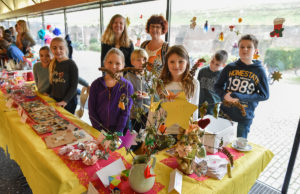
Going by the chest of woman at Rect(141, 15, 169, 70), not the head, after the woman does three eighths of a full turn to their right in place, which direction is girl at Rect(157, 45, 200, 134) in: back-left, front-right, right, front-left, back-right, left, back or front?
back-left

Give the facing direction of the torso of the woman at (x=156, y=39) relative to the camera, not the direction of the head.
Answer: toward the camera

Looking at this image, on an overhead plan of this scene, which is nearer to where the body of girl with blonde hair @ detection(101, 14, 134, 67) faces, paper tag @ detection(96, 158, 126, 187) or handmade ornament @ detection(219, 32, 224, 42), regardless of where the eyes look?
the paper tag

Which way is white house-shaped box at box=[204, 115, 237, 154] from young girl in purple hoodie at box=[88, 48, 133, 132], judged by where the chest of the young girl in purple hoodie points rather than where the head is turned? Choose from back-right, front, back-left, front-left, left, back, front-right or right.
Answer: front-left

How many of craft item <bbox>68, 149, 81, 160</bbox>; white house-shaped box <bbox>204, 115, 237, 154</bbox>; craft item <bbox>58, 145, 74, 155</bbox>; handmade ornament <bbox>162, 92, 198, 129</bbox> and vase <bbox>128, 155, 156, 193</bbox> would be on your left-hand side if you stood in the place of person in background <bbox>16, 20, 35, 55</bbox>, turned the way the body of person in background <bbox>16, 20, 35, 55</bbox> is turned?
5

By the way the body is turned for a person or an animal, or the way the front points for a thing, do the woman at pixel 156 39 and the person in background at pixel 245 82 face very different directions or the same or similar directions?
same or similar directions

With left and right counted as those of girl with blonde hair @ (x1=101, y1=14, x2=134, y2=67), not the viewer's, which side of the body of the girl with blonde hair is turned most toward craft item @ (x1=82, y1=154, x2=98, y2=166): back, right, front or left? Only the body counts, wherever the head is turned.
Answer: front

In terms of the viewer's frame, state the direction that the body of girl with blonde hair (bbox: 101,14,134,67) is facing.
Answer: toward the camera

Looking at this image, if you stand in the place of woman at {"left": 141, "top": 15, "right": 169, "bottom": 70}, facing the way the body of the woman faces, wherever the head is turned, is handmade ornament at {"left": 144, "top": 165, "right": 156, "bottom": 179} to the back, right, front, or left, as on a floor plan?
front

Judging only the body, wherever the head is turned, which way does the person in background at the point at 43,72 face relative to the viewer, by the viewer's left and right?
facing the viewer

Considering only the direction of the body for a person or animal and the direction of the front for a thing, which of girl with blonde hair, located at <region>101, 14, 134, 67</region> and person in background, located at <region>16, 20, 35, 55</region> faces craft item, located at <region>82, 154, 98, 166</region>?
the girl with blonde hair

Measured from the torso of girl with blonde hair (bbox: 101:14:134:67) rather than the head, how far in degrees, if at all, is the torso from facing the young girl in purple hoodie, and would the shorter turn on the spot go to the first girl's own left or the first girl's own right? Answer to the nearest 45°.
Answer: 0° — they already face them
